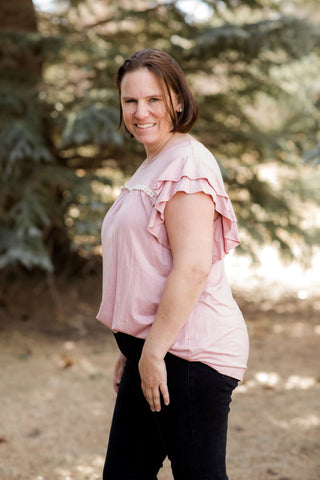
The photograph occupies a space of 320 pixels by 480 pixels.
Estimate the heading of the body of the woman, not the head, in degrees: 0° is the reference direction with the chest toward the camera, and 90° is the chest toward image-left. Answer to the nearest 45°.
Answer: approximately 90°
